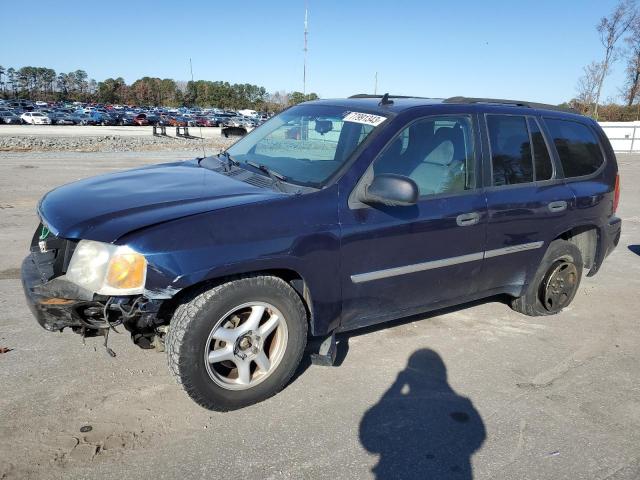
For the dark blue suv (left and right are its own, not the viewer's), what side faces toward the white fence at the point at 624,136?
back

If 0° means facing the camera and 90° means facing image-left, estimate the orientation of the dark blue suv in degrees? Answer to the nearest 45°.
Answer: approximately 45°
